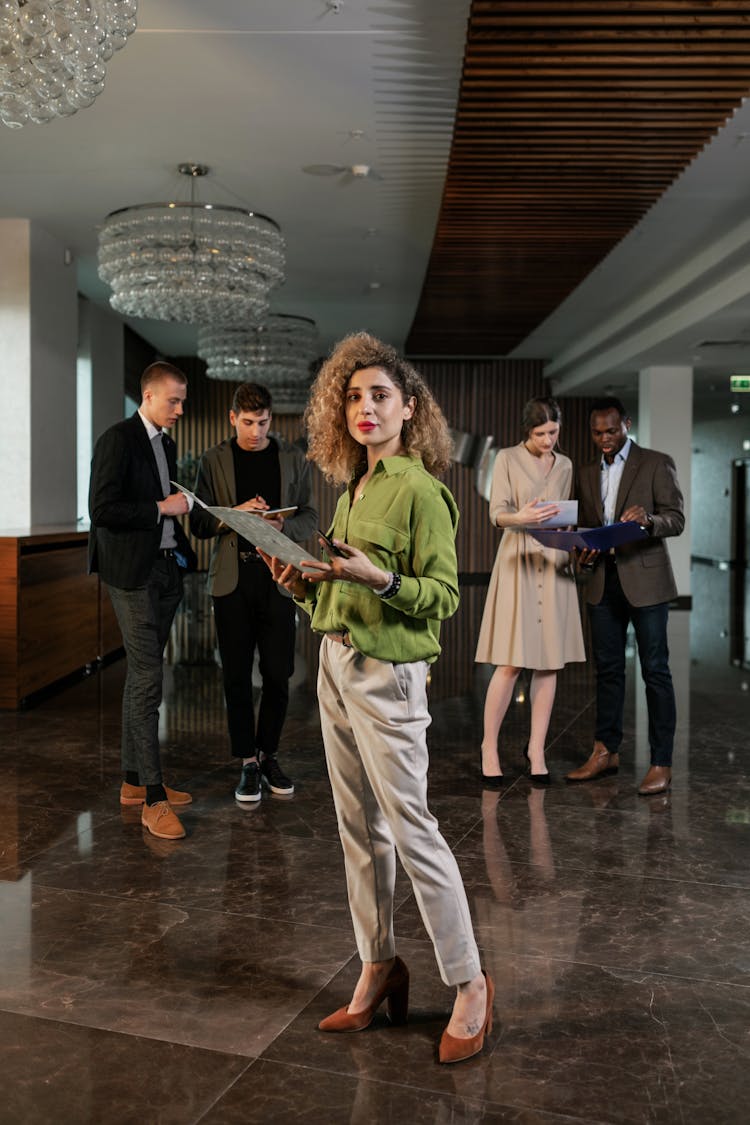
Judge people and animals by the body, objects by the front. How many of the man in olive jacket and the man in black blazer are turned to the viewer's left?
0

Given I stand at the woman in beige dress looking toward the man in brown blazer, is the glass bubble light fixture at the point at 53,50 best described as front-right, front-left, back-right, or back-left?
back-right

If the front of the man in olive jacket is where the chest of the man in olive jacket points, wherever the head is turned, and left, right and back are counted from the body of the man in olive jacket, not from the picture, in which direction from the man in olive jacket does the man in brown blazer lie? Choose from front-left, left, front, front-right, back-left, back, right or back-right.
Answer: left

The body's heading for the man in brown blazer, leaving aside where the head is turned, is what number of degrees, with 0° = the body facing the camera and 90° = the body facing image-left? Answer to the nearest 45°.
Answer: approximately 45°

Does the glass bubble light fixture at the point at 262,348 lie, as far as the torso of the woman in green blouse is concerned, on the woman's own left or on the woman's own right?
on the woman's own right

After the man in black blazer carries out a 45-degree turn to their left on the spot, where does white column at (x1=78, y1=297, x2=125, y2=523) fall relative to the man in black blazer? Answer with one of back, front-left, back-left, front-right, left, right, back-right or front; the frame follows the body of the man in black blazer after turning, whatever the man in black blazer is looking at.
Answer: left

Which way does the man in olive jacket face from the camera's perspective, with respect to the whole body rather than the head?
toward the camera

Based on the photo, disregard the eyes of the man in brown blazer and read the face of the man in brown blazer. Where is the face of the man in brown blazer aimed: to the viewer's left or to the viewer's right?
to the viewer's left

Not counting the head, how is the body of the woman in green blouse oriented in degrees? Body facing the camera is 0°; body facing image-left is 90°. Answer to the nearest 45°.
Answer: approximately 45°

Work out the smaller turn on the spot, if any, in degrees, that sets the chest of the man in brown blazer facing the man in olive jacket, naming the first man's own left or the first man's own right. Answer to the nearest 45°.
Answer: approximately 45° to the first man's own right

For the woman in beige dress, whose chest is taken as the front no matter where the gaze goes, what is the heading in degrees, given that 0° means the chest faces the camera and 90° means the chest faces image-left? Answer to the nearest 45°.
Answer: approximately 315°

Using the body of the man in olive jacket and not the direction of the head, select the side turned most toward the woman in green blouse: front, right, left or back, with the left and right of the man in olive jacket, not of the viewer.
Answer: front

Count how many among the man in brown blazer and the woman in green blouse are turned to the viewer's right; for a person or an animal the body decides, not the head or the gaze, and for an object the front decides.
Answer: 0

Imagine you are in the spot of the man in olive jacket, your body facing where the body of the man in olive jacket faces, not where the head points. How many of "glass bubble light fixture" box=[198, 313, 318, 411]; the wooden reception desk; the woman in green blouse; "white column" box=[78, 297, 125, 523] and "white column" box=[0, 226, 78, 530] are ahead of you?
1

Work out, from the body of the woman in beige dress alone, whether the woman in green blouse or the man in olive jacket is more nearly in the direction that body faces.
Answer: the woman in green blouse
